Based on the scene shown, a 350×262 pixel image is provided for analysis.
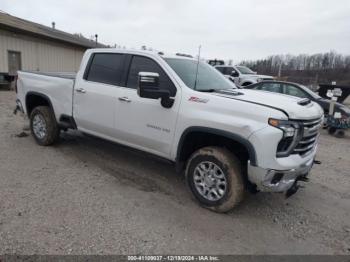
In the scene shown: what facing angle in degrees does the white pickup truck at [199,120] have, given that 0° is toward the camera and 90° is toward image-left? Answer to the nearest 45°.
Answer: approximately 315°

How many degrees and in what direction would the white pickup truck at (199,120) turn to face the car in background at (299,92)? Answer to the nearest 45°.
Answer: approximately 90° to its left

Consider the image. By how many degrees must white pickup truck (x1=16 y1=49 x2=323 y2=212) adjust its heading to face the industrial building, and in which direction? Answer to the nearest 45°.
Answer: approximately 180°
